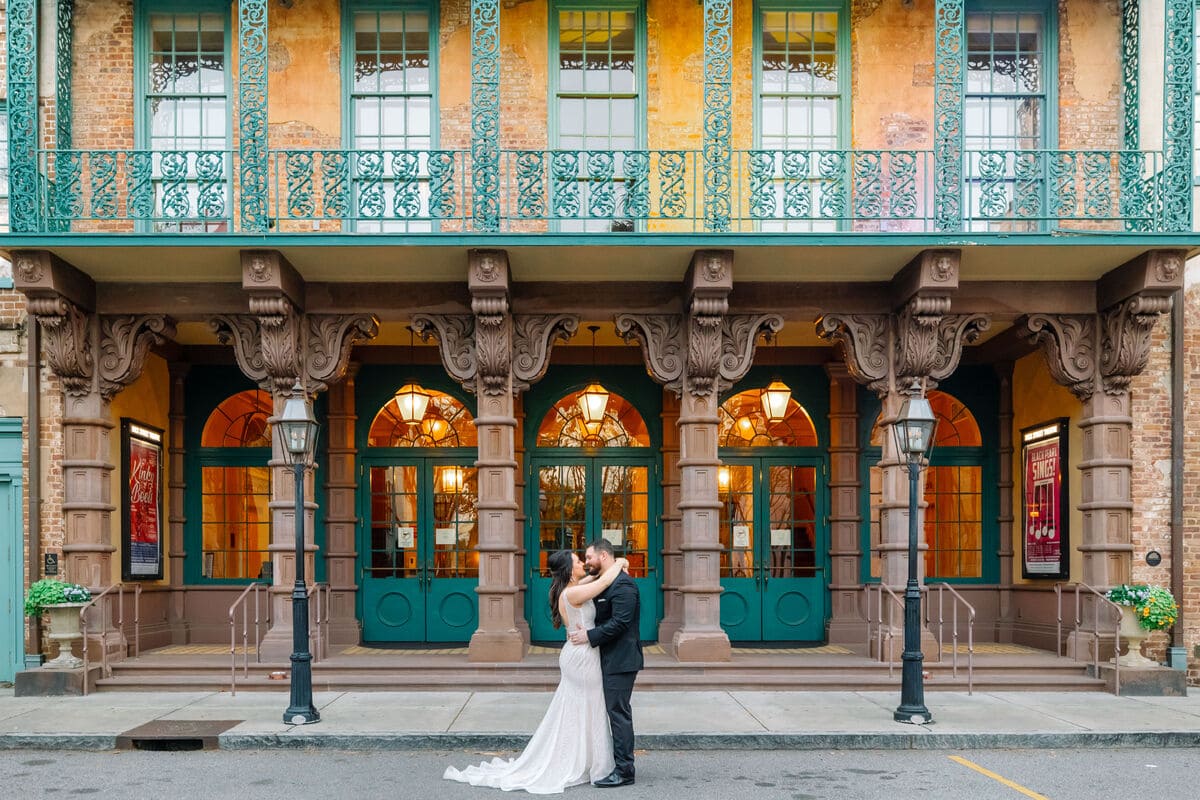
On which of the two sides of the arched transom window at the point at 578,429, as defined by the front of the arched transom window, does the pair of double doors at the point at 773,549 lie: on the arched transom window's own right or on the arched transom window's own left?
on the arched transom window's own left

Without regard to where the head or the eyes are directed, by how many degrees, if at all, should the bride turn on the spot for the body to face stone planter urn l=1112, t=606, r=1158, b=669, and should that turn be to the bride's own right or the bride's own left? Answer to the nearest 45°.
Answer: approximately 45° to the bride's own left

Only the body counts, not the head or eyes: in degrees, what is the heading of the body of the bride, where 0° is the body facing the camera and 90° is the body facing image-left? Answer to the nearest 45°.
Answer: approximately 270°

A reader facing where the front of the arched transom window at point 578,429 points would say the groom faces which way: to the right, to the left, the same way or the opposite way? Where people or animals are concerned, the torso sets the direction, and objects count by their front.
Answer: to the right

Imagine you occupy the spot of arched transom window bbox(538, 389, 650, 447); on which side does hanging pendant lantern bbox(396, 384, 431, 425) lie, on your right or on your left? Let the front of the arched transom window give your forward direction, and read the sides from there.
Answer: on your right

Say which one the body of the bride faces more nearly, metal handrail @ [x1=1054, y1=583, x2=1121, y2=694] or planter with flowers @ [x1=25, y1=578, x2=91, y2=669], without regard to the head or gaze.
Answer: the metal handrail

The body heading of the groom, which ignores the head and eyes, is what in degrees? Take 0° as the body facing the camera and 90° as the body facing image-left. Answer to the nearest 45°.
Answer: approximately 90°

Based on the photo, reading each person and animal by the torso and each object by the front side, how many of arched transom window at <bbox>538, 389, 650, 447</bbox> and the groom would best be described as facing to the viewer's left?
1

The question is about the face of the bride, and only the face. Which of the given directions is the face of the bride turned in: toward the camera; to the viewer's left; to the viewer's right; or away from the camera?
to the viewer's right

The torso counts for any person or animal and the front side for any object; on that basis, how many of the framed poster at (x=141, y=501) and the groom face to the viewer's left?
1
